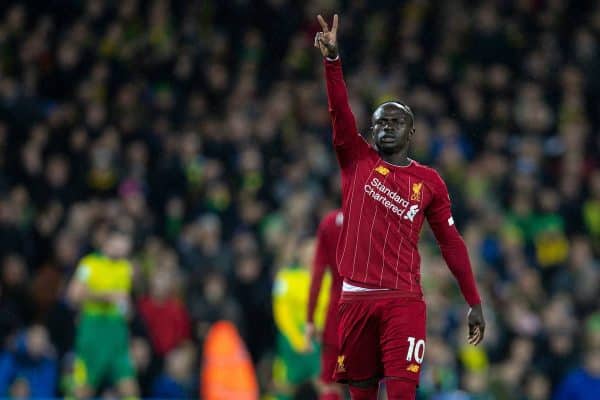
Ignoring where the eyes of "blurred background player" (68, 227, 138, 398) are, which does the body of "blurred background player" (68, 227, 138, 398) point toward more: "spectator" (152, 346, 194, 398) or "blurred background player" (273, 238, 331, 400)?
the blurred background player

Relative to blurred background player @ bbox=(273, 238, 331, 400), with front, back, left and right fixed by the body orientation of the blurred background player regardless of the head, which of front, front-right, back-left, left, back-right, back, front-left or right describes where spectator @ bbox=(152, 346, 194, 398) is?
back

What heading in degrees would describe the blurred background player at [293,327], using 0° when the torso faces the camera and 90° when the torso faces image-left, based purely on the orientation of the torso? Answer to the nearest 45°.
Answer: approximately 315°

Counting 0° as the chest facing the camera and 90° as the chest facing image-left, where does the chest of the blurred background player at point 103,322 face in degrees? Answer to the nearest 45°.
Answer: approximately 315°
